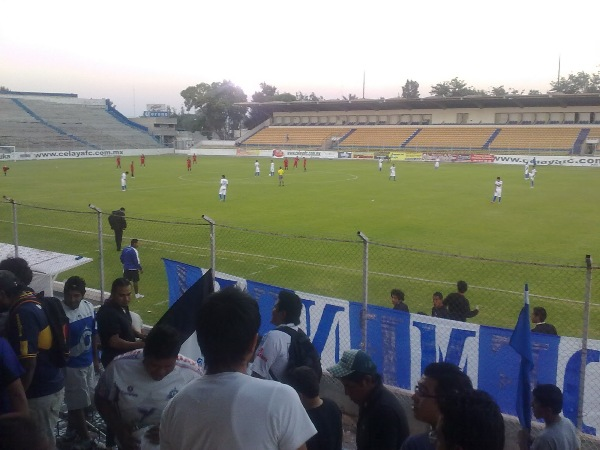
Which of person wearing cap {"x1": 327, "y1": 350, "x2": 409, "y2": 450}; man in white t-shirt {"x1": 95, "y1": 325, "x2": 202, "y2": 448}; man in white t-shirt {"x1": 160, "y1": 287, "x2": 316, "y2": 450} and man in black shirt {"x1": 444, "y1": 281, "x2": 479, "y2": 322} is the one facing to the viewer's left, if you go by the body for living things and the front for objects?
the person wearing cap

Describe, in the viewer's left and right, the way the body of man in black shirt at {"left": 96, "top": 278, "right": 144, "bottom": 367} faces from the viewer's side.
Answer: facing the viewer and to the right of the viewer

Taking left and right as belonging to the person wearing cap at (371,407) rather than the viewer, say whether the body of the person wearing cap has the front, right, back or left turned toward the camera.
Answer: left

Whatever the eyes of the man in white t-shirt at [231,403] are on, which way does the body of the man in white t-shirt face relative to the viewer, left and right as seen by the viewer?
facing away from the viewer

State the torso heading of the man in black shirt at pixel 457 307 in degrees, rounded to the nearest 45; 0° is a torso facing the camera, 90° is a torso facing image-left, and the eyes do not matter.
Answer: approximately 225°

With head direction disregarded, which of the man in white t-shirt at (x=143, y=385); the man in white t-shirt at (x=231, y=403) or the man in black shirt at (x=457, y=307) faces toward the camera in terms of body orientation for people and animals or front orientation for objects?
the man in white t-shirt at (x=143, y=385)

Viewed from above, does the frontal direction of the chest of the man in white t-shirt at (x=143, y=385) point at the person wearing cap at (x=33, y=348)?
no

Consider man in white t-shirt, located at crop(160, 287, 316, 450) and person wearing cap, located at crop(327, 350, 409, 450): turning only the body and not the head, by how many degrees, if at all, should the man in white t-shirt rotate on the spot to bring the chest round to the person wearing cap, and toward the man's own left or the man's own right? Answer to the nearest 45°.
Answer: approximately 45° to the man's own right

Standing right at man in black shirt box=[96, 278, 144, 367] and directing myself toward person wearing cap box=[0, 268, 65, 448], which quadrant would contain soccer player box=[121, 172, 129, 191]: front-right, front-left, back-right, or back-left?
back-right

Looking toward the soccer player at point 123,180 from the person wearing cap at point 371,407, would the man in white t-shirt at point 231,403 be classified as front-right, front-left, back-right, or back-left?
back-left

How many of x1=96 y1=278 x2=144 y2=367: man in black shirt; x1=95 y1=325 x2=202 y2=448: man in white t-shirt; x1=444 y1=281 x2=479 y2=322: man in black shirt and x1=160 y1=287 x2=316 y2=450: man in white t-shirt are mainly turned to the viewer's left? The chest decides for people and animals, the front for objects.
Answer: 0

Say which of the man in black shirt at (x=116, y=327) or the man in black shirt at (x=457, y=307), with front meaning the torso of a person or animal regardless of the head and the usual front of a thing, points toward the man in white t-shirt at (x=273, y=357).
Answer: the man in black shirt at (x=116, y=327)

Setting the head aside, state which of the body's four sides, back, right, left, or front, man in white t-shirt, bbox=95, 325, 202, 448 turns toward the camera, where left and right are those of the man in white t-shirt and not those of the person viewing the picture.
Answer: front

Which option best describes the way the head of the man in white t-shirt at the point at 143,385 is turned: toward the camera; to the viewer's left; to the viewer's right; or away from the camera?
toward the camera

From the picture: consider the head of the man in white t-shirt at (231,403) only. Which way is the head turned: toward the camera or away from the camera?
away from the camera
